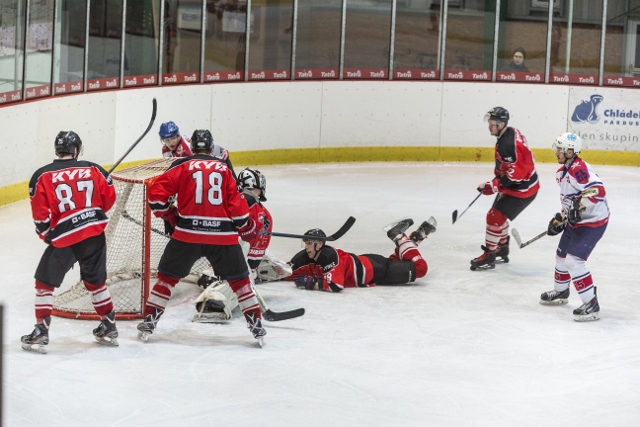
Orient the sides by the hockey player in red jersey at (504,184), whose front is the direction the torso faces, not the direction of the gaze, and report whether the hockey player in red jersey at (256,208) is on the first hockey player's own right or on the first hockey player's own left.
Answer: on the first hockey player's own left

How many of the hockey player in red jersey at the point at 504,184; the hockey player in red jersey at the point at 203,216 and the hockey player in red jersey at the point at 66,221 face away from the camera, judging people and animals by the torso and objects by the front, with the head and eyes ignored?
2

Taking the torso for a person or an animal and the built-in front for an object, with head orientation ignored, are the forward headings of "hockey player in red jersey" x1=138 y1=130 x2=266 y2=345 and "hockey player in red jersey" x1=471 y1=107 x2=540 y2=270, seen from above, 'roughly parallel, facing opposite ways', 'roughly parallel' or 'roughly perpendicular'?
roughly perpendicular

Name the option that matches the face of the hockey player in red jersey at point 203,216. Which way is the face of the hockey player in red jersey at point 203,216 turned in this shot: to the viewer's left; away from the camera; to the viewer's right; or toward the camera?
away from the camera

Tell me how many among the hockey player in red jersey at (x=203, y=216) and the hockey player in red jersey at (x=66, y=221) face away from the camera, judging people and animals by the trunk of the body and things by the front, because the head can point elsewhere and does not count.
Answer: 2

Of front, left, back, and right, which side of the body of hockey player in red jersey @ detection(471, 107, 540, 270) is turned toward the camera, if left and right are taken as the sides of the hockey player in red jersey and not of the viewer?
left

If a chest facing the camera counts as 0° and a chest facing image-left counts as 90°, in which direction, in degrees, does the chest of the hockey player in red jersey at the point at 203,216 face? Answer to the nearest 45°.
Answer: approximately 180°

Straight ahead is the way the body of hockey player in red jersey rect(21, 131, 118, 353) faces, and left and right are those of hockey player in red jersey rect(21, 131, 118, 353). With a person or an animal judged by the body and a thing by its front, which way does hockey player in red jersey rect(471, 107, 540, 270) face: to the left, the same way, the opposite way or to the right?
to the left

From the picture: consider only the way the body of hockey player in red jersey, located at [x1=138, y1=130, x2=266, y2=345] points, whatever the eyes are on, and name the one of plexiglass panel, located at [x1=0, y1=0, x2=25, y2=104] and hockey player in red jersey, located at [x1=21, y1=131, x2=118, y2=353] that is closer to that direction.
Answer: the plexiglass panel

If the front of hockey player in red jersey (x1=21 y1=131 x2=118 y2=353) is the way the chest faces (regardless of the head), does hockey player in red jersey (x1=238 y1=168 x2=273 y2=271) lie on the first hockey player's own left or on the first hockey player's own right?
on the first hockey player's own right

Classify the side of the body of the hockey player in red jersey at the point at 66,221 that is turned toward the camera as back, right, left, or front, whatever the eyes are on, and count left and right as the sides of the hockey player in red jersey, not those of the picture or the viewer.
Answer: back

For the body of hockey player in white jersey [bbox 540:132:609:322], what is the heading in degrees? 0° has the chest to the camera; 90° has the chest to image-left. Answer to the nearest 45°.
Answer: approximately 90°
